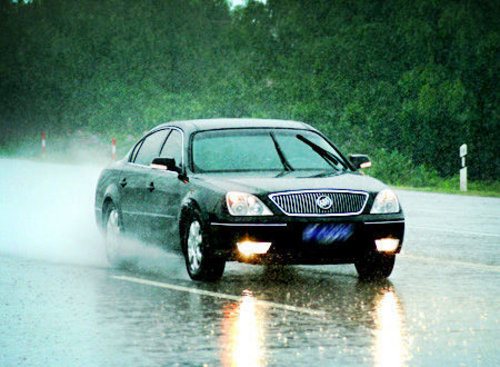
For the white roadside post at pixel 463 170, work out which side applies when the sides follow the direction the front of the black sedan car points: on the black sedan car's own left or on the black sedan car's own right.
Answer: on the black sedan car's own left

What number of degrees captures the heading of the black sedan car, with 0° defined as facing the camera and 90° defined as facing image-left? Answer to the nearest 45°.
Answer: approximately 315°
